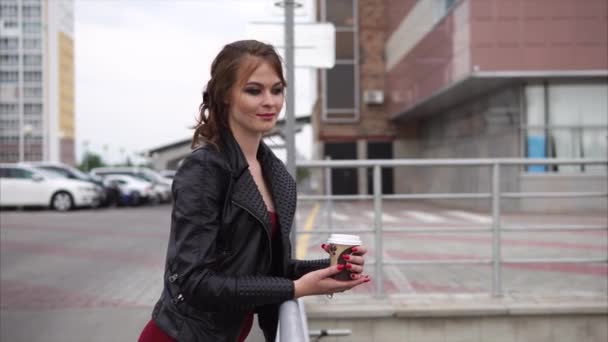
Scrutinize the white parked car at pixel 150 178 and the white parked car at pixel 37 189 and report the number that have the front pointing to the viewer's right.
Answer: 2

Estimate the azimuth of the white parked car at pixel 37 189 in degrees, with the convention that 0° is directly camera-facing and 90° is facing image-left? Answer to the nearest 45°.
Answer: approximately 270°

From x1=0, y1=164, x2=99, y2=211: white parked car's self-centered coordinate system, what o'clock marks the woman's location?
The woman is roughly at 3 o'clock from the white parked car.

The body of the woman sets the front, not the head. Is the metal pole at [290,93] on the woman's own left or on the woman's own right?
on the woman's own left

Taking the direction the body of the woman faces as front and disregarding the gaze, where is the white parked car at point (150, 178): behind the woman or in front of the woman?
behind

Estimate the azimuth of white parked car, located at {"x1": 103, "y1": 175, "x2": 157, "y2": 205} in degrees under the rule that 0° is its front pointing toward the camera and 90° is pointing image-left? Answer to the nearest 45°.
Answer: approximately 315°
